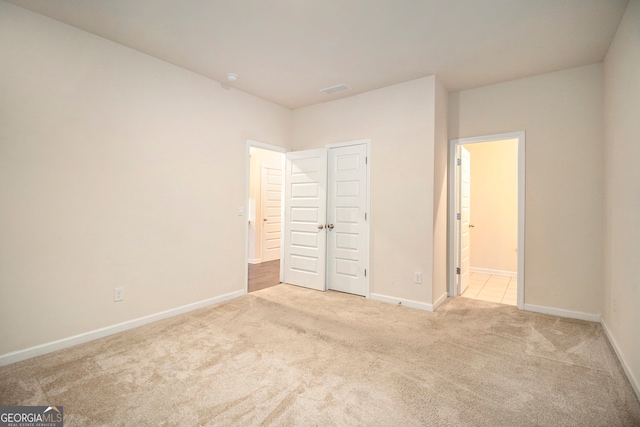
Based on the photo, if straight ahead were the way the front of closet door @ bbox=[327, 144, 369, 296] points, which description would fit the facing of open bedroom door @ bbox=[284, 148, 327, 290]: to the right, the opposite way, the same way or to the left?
the same way

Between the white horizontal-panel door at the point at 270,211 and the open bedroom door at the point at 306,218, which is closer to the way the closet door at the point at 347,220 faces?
the open bedroom door

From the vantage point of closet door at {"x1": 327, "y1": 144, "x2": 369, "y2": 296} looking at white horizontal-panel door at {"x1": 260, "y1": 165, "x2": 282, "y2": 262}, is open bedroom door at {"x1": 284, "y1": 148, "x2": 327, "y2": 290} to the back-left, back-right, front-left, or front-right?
front-left

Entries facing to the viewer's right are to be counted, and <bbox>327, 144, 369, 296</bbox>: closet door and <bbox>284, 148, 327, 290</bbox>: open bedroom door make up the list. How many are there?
0

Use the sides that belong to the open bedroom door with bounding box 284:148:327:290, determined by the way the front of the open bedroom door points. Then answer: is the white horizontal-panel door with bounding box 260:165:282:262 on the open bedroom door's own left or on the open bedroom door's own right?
on the open bedroom door's own right

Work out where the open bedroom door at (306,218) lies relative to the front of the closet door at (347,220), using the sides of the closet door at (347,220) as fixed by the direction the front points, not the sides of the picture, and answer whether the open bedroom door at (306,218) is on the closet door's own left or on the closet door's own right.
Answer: on the closet door's own right

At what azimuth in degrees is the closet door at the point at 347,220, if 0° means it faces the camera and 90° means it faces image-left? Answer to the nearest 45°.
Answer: approximately 45°

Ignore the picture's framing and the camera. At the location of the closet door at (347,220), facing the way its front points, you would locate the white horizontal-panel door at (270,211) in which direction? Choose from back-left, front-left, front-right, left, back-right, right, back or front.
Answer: right
